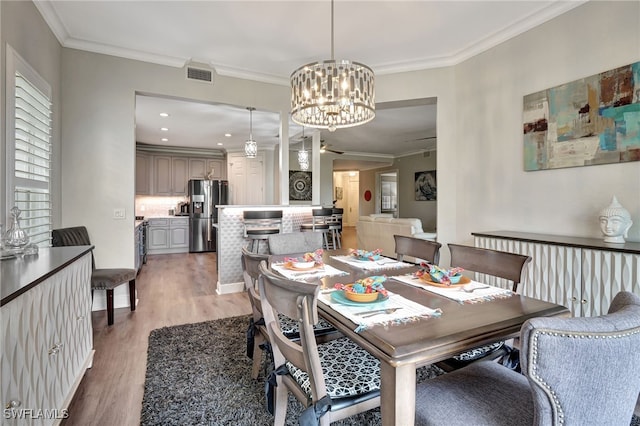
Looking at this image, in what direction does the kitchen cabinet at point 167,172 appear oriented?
toward the camera

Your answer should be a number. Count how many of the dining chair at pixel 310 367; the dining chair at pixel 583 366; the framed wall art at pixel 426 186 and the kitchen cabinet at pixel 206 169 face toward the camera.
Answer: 2

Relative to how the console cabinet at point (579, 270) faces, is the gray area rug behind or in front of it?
in front

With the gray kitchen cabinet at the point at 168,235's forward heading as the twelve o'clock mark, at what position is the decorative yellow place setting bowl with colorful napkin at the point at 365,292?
The decorative yellow place setting bowl with colorful napkin is roughly at 12 o'clock from the gray kitchen cabinet.

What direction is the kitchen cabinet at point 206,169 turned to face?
toward the camera

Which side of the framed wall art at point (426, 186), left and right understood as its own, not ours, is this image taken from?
front

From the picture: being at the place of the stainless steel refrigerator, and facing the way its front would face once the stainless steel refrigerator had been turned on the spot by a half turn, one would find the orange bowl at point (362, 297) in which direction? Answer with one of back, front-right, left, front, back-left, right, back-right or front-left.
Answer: back

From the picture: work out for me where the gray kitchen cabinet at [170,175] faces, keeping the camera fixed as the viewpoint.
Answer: facing the viewer

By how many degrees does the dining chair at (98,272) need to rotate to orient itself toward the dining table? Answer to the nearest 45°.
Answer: approximately 45° to its right

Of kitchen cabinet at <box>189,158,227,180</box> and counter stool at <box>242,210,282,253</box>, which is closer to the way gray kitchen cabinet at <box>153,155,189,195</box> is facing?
the counter stool

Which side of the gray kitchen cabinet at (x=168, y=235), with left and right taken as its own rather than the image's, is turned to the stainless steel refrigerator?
left
